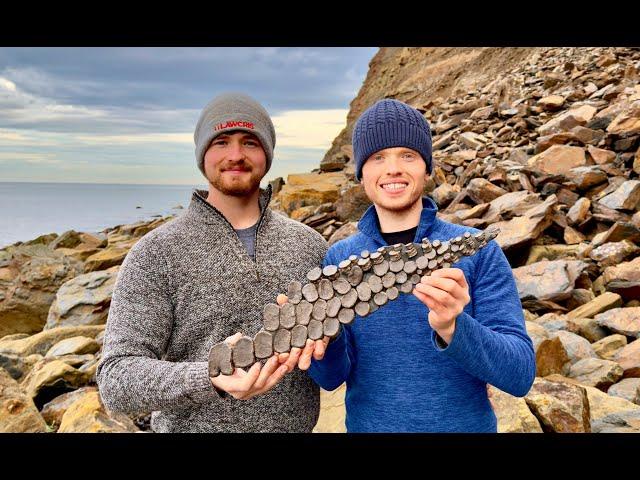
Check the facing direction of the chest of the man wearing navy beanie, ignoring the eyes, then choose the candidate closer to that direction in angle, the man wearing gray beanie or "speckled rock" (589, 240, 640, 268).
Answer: the man wearing gray beanie

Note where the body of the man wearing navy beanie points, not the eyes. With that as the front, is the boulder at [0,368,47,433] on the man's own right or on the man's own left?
on the man's own right

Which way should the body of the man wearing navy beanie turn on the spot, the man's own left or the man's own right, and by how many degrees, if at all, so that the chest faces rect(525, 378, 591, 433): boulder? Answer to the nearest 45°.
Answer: approximately 135° to the man's own left

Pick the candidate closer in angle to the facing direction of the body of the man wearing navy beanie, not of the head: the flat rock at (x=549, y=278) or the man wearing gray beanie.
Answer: the man wearing gray beanie

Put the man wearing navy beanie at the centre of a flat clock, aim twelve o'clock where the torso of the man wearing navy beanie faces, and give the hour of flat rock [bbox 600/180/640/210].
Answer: The flat rock is roughly at 7 o'clock from the man wearing navy beanie.

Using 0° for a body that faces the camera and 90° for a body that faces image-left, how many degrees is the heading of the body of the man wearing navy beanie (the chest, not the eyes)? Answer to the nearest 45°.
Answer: approximately 0°

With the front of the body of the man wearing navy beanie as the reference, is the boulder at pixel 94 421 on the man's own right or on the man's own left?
on the man's own right

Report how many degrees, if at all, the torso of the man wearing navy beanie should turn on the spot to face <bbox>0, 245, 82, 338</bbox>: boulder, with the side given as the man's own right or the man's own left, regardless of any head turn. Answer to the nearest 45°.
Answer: approximately 135° to the man's own right

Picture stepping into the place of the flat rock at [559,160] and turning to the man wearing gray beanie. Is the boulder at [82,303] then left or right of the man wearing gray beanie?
right
